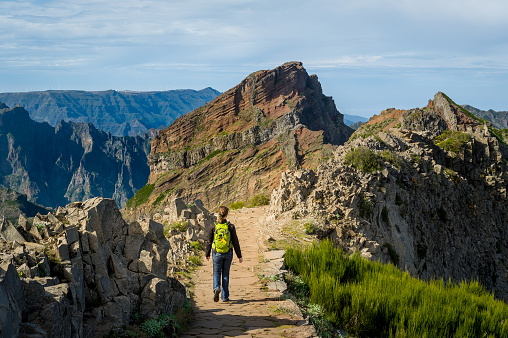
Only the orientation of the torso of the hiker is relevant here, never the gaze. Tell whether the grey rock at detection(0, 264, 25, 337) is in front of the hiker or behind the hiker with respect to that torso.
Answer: behind

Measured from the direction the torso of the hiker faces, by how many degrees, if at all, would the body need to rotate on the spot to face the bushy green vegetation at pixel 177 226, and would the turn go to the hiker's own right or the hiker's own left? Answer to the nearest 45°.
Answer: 0° — they already face it

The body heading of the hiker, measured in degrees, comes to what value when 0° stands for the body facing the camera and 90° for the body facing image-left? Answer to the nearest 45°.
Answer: approximately 180°

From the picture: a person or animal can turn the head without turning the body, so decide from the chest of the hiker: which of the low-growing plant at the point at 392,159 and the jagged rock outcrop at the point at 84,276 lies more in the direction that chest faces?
the low-growing plant

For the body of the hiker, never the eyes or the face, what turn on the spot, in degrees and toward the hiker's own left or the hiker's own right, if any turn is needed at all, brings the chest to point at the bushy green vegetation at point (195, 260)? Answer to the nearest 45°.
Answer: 0° — they already face it

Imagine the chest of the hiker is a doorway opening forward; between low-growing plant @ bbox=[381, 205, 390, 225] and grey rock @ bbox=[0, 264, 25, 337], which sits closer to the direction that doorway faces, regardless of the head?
the low-growing plant

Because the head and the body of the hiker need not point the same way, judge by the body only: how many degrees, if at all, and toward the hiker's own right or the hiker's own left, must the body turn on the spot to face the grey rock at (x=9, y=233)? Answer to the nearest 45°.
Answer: approximately 135° to the hiker's own left
